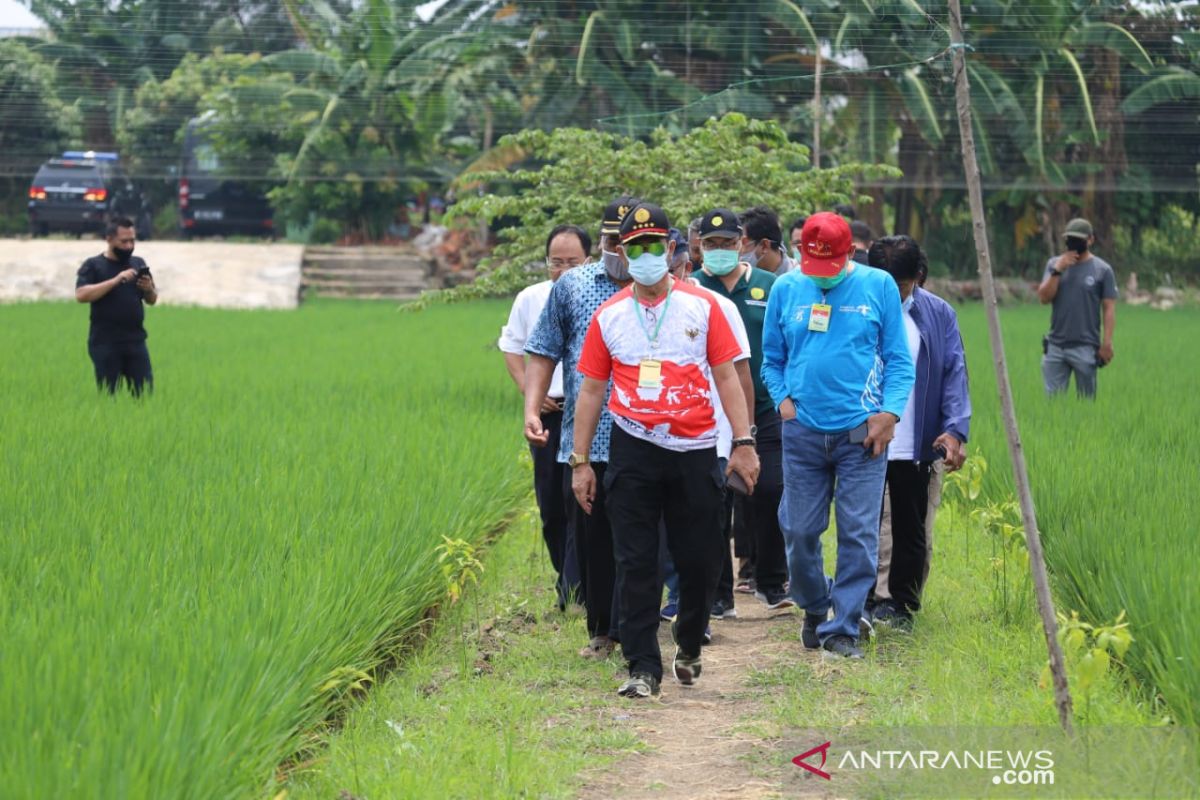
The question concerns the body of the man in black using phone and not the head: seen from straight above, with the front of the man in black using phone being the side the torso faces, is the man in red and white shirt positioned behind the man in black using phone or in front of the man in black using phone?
in front

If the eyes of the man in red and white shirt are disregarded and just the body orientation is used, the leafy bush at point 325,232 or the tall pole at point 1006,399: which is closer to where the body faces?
the tall pole

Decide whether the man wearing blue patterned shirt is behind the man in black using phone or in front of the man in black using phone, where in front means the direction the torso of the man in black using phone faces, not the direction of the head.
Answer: in front

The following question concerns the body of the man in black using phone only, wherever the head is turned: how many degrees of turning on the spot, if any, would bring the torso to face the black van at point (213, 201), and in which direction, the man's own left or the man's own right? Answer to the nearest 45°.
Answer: approximately 135° to the man's own left

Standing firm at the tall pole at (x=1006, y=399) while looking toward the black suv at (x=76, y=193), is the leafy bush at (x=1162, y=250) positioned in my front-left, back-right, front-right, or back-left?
front-right

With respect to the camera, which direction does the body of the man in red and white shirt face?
toward the camera

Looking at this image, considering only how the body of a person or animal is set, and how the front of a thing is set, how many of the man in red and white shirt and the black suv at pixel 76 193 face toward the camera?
1

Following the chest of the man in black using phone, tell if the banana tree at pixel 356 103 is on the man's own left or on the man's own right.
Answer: on the man's own left

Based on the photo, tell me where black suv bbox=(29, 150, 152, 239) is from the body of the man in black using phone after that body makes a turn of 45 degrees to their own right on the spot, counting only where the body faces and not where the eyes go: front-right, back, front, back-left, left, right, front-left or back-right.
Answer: back

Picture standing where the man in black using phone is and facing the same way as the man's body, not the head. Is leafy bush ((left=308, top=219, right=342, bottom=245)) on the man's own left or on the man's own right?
on the man's own left

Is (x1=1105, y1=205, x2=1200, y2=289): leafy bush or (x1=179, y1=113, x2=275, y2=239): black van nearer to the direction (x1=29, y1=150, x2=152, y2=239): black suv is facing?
the black van

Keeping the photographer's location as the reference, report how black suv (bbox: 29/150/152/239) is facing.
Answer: facing away from the viewer and to the right of the viewer

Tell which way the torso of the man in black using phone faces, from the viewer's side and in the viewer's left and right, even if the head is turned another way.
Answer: facing the viewer and to the right of the viewer

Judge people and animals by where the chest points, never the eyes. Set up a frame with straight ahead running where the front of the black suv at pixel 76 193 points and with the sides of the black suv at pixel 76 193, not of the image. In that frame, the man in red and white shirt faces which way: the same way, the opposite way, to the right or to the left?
the opposite way

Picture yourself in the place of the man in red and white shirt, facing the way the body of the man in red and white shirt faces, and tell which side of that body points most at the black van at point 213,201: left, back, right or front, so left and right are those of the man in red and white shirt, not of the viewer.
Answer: back
